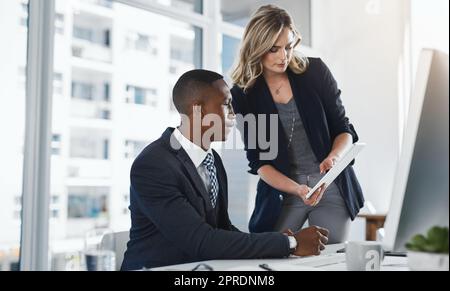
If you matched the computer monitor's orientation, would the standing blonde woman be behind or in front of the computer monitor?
in front

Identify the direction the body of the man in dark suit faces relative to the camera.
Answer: to the viewer's right

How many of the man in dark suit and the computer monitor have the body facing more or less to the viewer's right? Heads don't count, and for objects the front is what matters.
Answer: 1

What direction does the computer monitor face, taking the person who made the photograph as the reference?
facing away from the viewer and to the left of the viewer

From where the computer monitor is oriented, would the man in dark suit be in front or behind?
in front
